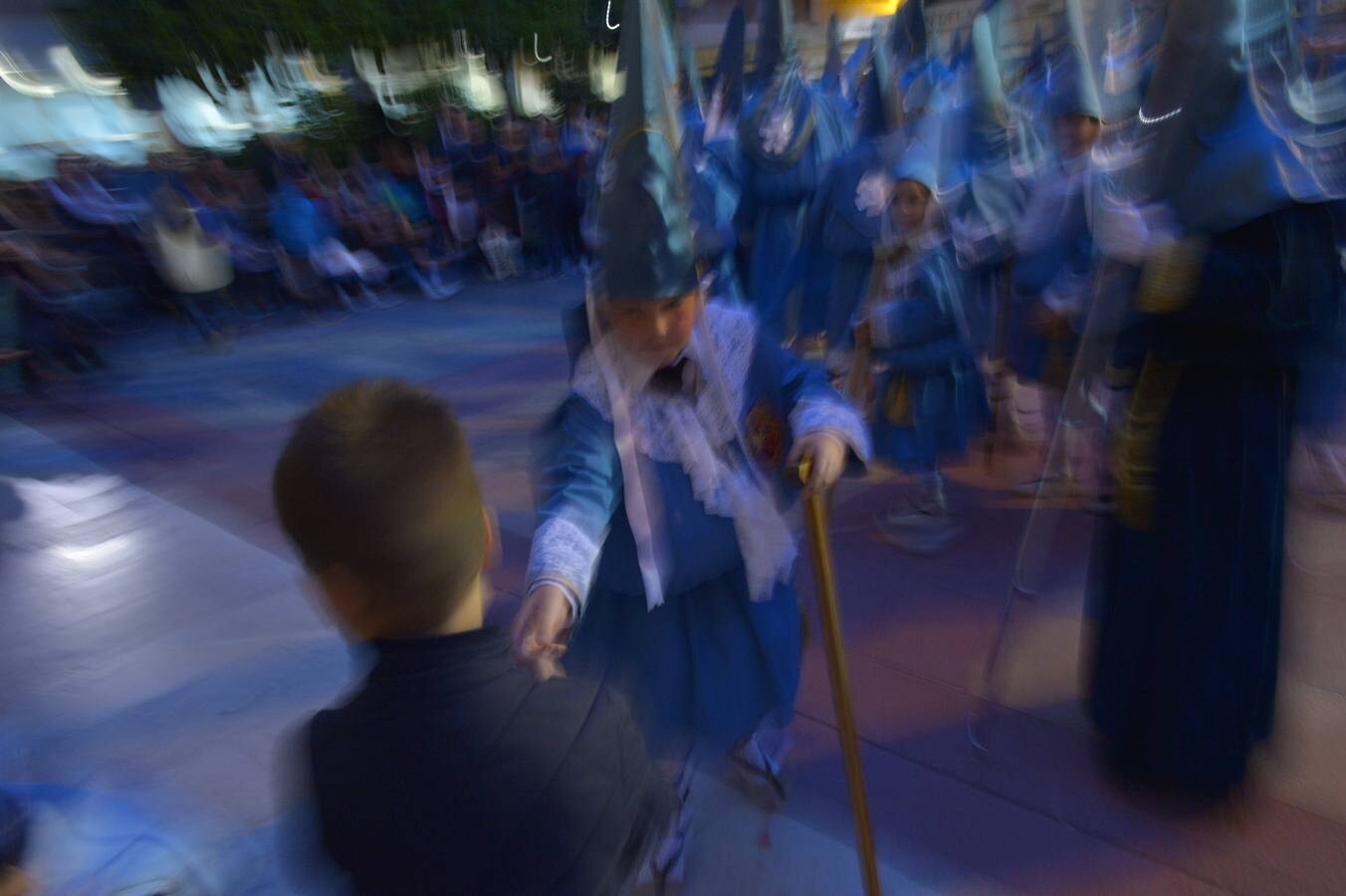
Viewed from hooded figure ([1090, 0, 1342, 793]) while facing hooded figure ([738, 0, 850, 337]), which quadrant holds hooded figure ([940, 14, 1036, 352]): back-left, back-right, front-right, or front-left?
front-right

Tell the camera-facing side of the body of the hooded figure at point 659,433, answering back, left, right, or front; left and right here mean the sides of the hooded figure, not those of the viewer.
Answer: front

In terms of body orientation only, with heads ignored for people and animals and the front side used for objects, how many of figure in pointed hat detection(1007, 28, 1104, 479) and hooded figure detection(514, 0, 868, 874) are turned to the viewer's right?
0

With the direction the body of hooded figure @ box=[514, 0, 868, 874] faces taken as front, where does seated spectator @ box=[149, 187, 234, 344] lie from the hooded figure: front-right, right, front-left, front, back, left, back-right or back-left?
back-right

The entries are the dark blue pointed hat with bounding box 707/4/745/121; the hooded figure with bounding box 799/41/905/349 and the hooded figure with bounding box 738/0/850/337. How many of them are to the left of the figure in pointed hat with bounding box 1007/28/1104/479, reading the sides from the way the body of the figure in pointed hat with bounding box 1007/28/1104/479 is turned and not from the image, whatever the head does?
0

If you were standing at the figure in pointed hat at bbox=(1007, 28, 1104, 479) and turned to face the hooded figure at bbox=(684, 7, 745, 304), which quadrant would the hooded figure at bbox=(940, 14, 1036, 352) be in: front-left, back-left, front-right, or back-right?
front-right

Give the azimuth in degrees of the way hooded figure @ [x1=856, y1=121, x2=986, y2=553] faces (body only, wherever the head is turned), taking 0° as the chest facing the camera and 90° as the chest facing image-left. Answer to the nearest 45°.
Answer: approximately 45°

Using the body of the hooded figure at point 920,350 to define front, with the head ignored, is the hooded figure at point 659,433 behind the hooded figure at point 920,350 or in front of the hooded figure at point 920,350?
in front

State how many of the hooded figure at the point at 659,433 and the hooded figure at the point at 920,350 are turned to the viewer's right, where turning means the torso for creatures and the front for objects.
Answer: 0

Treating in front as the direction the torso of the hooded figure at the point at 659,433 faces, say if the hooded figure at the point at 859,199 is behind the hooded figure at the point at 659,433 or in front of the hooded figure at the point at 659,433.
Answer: behind

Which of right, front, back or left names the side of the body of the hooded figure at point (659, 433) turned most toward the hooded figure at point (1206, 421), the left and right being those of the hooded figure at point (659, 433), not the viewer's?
left

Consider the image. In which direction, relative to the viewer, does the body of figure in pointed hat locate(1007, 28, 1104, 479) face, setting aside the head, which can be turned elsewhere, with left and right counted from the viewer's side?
facing the viewer and to the left of the viewer

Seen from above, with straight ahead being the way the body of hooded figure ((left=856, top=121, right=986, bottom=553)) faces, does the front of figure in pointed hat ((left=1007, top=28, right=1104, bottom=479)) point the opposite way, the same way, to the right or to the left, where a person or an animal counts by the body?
the same way

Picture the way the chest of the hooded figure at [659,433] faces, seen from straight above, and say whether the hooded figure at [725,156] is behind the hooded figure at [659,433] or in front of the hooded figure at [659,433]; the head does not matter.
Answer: behind
